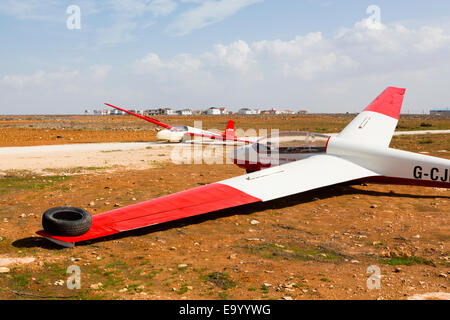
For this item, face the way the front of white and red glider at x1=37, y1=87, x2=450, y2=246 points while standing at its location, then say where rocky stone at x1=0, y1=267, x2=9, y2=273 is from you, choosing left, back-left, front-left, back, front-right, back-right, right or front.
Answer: left

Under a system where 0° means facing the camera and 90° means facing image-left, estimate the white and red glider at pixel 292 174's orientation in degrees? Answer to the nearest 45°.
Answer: approximately 135°

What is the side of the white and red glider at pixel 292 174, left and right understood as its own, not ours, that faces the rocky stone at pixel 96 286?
left
